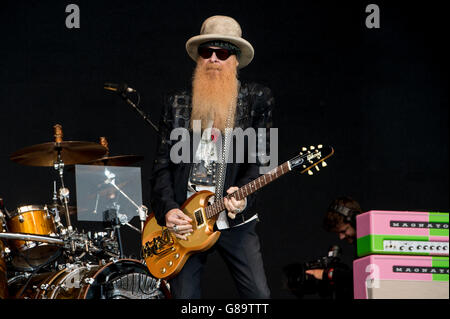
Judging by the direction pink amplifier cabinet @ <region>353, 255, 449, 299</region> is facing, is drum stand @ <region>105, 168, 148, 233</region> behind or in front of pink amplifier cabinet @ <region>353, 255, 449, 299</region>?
behind

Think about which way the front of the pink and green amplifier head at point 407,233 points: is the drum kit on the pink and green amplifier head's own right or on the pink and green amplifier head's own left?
on the pink and green amplifier head's own right

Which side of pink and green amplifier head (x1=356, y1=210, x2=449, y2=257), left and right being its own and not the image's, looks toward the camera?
front

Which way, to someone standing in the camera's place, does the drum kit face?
facing the viewer and to the right of the viewer

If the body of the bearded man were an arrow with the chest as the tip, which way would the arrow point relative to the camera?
toward the camera

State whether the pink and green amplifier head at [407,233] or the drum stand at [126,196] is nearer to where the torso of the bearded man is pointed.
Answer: the pink and green amplifier head

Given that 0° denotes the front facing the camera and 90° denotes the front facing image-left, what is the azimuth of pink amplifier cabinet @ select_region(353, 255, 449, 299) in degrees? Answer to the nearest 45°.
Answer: approximately 0°

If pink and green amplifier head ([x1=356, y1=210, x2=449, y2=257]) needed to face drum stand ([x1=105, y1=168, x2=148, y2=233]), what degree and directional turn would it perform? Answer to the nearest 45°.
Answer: approximately 135° to its right

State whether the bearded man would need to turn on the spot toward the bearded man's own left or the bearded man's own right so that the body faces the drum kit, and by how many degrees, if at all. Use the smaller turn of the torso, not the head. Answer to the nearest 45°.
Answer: approximately 135° to the bearded man's own right

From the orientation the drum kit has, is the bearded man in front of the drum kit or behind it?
in front
